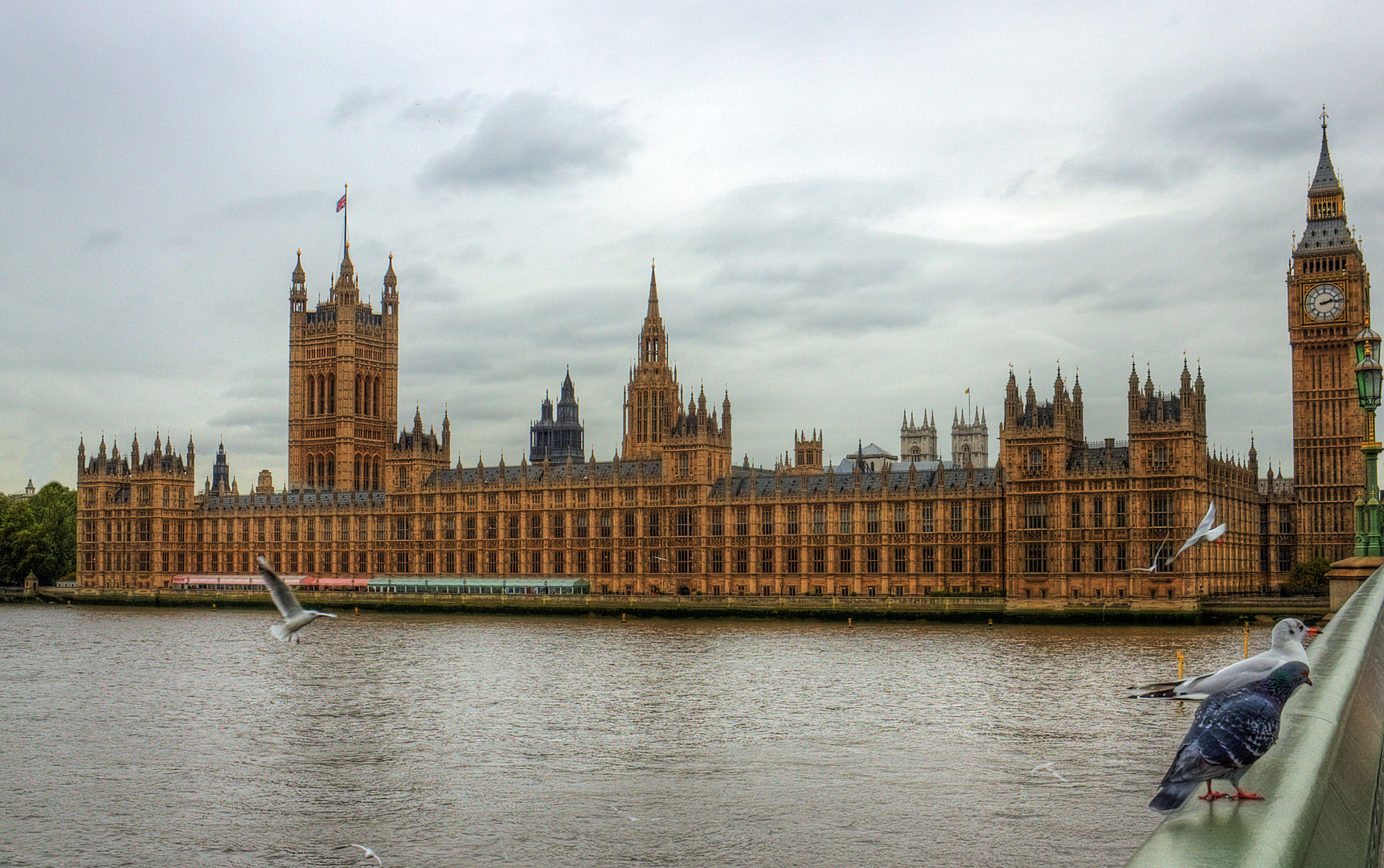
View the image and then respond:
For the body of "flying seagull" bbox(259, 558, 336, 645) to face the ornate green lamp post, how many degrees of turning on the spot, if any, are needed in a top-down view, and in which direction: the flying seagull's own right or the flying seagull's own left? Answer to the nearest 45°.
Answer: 0° — it already faces it

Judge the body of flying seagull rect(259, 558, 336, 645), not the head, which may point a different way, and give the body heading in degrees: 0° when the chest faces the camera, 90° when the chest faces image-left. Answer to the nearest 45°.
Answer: approximately 270°

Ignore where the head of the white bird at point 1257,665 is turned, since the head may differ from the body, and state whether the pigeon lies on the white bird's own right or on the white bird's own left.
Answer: on the white bird's own right

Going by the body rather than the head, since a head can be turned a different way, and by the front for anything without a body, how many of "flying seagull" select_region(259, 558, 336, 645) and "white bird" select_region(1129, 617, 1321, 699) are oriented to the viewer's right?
2

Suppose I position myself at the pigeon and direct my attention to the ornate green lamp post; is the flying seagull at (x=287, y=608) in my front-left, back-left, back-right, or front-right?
front-left

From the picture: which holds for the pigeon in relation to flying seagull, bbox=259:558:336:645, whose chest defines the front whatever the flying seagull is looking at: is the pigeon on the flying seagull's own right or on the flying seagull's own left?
on the flying seagull's own right

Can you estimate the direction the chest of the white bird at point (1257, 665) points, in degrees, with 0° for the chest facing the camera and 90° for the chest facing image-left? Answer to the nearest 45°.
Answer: approximately 270°

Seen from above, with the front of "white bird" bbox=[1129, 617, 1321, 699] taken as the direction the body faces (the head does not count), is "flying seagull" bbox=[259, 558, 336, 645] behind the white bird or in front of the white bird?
behind
